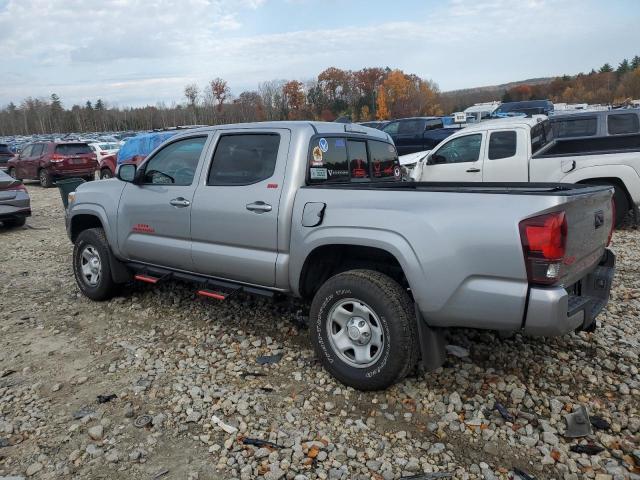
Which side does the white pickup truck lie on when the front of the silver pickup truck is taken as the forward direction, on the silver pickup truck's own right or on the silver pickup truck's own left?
on the silver pickup truck's own right

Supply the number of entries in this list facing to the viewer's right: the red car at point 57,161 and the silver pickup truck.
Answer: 0

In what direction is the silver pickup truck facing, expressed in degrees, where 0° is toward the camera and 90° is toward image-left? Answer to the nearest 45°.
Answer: approximately 135°

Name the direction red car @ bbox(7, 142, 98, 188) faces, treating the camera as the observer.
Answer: facing away from the viewer and to the left of the viewer

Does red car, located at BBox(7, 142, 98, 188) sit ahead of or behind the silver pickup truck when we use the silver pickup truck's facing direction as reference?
ahead

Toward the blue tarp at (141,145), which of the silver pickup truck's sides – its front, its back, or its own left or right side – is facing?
front
